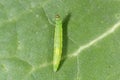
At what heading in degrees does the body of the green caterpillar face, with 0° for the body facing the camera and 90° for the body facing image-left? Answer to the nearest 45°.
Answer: approximately 180°
